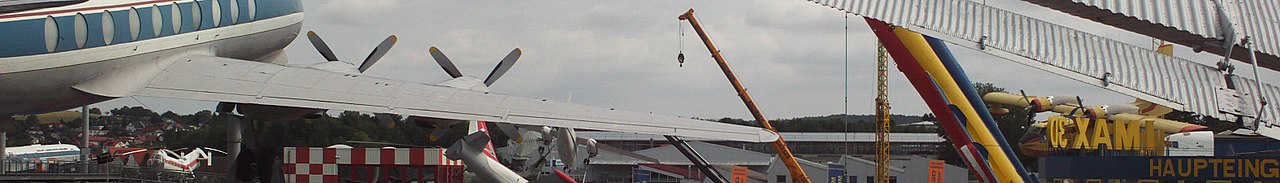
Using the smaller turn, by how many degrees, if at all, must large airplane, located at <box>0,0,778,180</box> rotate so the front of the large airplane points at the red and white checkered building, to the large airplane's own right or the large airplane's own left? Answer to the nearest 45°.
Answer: approximately 45° to the large airplane's own left
